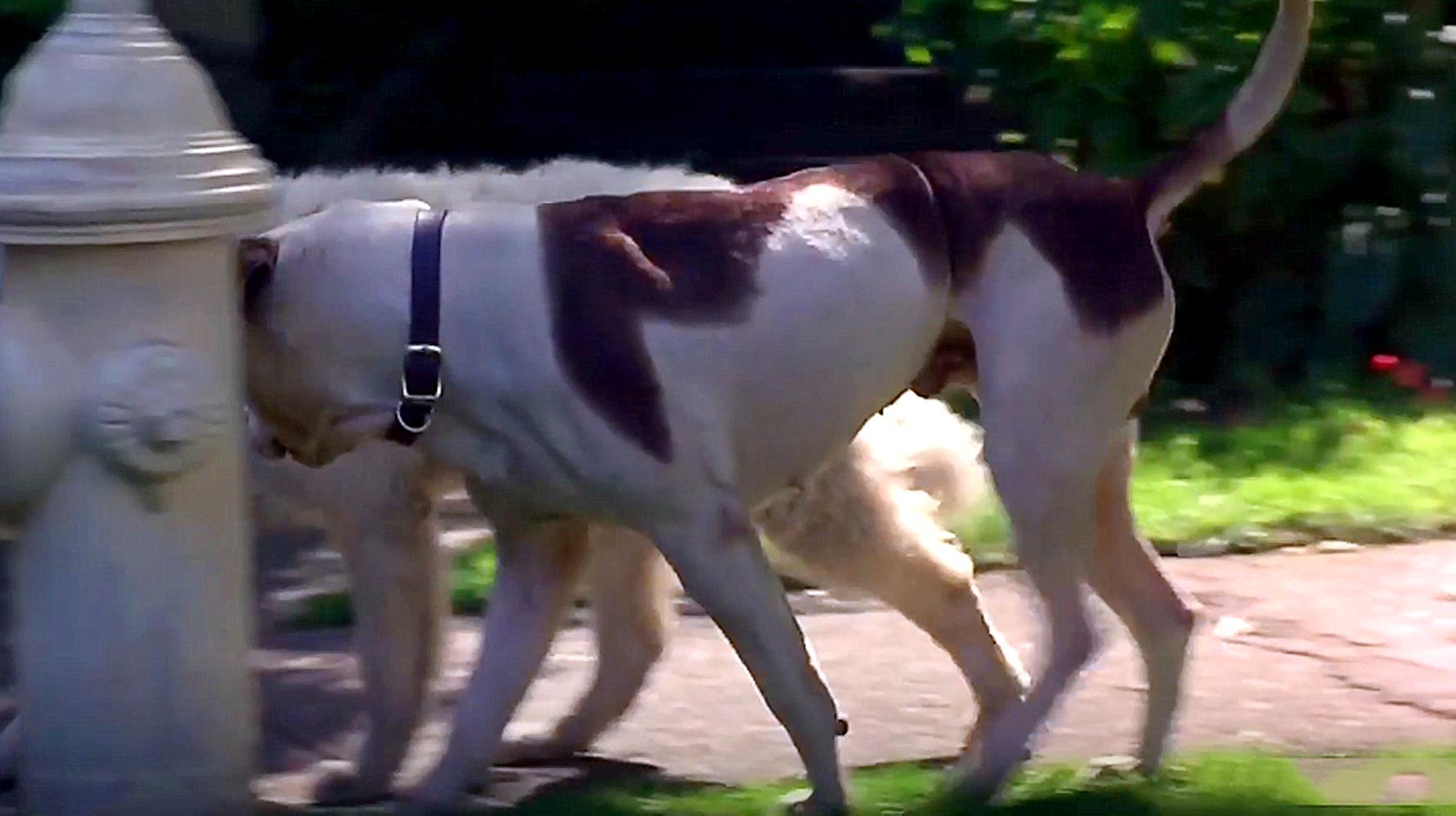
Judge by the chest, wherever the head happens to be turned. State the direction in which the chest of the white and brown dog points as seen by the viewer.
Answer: to the viewer's left

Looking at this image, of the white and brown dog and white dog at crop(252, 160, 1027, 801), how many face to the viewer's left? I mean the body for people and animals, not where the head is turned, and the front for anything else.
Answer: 2

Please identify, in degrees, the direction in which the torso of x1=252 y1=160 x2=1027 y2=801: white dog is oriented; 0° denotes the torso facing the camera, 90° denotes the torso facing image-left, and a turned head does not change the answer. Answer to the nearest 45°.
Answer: approximately 90°
